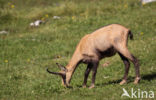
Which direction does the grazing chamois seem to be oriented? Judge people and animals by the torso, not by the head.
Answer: to the viewer's left
